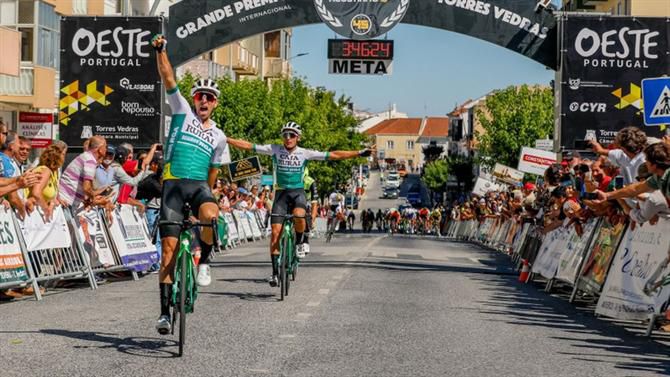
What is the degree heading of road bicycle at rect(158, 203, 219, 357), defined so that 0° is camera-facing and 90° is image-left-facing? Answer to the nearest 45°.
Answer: approximately 0°

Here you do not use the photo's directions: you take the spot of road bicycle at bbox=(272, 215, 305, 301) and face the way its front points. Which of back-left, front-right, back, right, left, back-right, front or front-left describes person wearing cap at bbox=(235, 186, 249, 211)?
back

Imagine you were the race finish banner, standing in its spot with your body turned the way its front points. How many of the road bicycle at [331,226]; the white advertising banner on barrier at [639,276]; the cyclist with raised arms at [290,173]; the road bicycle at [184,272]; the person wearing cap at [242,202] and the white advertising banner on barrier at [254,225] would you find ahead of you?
3

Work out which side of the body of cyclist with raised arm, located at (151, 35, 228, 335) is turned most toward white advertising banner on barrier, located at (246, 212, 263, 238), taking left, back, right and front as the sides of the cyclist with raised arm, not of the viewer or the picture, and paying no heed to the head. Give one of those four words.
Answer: back

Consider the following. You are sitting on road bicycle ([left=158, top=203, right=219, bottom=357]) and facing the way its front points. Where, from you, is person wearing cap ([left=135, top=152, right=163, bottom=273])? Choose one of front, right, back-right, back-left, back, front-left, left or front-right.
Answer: back

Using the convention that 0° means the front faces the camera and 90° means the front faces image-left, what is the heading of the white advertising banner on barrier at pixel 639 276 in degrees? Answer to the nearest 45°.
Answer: approximately 45°

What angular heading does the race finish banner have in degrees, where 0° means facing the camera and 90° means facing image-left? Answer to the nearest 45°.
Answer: approximately 0°

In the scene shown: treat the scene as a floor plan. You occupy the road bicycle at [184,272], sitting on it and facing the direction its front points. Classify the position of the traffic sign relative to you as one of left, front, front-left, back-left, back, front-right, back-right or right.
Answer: back-left

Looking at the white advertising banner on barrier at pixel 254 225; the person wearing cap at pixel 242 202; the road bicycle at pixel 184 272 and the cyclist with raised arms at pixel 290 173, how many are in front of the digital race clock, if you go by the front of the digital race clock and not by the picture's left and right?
2

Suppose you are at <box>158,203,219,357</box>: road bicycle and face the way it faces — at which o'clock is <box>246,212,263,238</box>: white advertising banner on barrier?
The white advertising banner on barrier is roughly at 6 o'clock from the road bicycle.

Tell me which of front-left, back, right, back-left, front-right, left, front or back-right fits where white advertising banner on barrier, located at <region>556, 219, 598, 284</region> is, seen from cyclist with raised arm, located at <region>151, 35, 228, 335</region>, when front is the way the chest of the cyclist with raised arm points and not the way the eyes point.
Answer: back-left
